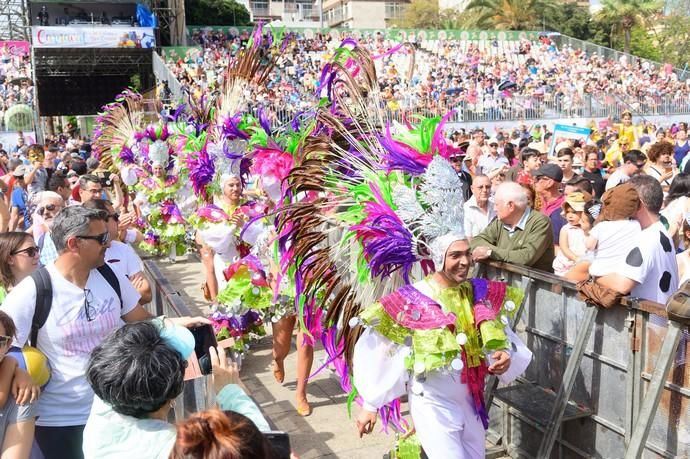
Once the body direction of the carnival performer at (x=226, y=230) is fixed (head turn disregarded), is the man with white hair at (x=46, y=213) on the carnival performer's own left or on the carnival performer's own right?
on the carnival performer's own right

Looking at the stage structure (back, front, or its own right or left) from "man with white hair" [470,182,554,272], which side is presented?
front

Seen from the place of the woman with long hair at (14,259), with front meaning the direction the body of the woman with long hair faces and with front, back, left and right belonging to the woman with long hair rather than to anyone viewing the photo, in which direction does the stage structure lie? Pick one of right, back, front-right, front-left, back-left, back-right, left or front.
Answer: left

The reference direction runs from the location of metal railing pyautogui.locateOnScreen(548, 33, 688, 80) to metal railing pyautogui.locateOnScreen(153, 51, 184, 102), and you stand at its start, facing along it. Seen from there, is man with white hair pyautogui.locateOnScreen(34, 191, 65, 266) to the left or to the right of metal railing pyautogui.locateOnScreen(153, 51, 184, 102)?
left

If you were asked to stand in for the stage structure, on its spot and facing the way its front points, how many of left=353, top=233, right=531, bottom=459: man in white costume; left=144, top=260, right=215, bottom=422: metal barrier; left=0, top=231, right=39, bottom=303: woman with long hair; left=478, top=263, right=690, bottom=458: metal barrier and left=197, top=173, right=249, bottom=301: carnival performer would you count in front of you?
5

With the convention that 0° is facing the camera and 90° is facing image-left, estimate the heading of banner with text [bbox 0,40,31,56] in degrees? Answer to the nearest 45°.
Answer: approximately 0°

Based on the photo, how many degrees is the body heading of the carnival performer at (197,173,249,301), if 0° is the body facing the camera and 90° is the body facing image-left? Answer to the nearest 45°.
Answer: approximately 315°

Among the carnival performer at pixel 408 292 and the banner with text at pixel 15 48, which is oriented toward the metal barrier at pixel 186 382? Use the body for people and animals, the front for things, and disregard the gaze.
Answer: the banner with text

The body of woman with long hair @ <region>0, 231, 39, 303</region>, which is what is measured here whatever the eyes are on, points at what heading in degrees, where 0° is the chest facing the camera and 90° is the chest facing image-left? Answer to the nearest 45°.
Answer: approximately 270°

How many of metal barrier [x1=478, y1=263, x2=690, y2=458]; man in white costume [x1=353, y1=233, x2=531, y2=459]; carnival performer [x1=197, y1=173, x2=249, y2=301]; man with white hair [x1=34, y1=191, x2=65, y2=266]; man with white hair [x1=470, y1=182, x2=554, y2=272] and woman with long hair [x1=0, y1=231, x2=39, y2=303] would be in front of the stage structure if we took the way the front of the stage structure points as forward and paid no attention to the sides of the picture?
6

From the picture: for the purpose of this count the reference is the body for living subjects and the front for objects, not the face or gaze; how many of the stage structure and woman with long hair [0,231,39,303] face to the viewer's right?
1

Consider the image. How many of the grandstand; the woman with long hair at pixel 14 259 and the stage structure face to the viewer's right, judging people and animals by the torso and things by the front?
1
